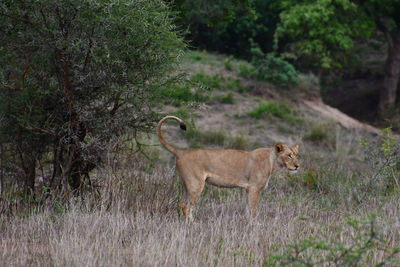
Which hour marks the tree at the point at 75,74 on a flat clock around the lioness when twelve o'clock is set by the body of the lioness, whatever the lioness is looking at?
The tree is roughly at 6 o'clock from the lioness.

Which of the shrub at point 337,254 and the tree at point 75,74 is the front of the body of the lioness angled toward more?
the shrub

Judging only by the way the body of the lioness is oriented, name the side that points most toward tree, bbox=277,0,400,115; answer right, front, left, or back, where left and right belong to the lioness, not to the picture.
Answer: left

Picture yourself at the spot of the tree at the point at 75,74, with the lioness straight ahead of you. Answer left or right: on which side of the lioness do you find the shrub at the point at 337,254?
right

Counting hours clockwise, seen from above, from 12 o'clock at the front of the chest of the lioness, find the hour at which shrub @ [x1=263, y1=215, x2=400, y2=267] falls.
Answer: The shrub is roughly at 2 o'clock from the lioness.

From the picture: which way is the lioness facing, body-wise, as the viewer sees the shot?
to the viewer's right
